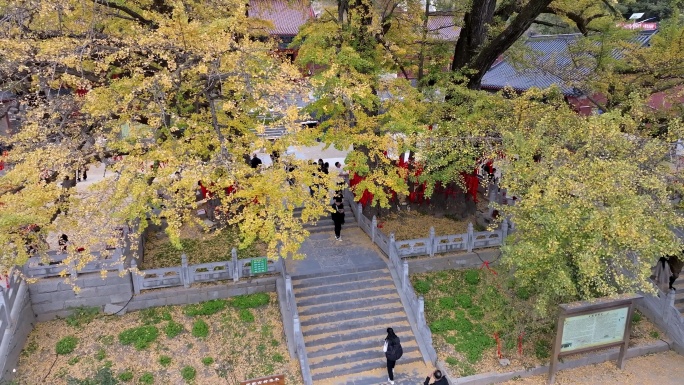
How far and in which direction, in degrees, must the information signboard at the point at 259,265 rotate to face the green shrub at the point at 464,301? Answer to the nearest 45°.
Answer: approximately 90° to its left

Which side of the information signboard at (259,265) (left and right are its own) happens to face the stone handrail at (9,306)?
right

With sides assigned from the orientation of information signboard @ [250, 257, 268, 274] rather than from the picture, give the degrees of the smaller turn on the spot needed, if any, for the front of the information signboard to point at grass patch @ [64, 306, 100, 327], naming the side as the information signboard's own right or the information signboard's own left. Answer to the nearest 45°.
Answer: approximately 90° to the information signboard's own right

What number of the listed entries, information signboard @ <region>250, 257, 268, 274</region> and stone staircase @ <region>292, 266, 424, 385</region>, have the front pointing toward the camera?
2

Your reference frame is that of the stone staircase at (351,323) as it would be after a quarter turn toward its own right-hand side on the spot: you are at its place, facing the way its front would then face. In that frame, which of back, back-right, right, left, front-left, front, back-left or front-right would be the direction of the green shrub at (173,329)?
front

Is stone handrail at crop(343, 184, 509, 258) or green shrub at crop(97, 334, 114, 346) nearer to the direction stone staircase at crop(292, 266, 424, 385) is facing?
the green shrub

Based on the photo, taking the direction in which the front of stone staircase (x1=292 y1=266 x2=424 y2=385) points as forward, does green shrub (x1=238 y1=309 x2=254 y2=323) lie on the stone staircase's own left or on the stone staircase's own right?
on the stone staircase's own right

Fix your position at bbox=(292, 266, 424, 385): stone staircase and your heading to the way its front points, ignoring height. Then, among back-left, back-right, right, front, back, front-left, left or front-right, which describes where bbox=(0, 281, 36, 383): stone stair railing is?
right

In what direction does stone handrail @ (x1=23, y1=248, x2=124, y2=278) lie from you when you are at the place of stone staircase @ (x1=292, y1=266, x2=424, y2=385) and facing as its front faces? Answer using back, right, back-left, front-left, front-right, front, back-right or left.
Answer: right

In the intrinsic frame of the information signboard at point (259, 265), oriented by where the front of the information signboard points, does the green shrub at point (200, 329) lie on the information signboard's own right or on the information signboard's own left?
on the information signboard's own right

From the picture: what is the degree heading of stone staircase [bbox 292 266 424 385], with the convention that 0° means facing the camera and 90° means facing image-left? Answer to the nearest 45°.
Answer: approximately 0°

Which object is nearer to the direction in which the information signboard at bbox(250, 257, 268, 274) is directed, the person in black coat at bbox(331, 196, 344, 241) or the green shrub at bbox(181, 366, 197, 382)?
the green shrub

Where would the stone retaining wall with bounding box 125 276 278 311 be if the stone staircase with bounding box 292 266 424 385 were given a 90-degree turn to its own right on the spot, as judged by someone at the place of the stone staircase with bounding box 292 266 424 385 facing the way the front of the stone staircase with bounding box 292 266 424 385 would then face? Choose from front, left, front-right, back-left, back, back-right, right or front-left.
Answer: front

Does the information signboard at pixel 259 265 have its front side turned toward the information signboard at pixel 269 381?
yes
